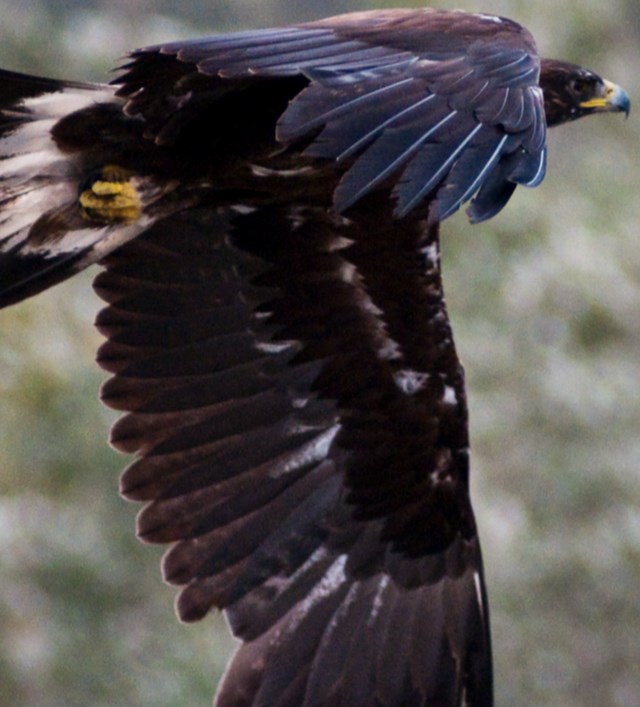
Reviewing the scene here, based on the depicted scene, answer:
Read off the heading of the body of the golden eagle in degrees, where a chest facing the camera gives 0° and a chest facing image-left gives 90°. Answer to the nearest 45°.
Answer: approximately 270°
